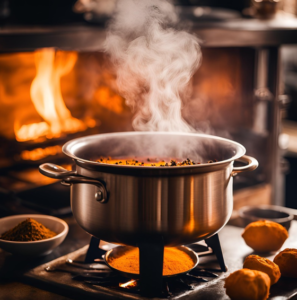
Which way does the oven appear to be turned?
toward the camera

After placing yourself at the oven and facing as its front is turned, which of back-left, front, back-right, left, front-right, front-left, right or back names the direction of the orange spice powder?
front

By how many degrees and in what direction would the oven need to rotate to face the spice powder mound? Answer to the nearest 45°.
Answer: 0° — it already faces it

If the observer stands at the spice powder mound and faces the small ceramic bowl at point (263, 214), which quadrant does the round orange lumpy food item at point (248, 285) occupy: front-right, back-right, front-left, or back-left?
front-right

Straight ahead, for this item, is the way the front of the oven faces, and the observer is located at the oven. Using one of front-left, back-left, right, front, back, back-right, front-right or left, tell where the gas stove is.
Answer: front

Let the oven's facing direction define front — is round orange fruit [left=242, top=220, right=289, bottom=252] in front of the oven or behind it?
in front

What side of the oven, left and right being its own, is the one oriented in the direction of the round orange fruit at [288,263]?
front

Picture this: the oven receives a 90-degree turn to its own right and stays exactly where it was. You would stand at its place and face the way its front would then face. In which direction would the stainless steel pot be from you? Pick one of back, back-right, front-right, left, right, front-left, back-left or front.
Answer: left

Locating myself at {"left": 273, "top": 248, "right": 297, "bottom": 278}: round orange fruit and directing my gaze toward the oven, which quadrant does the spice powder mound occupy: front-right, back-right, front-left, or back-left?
front-left

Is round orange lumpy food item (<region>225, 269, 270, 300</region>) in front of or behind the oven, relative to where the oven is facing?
in front

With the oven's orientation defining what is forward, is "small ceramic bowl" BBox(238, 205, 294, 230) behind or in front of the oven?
in front
